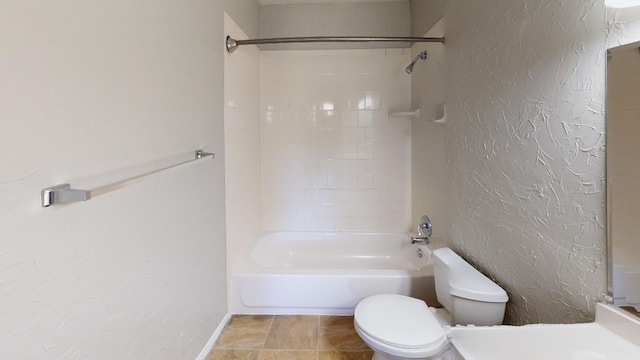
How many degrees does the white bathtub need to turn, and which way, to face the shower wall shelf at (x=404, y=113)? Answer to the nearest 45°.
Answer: approximately 135° to its left

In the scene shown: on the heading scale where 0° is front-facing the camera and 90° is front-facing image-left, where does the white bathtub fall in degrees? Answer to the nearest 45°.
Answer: approximately 0°

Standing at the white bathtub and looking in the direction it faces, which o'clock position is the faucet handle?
The faucet handle is roughly at 8 o'clock from the white bathtub.

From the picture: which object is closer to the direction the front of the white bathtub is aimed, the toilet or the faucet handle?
the toilet

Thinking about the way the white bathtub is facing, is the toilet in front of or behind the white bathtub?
in front

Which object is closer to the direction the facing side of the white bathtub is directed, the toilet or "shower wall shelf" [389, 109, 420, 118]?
the toilet
